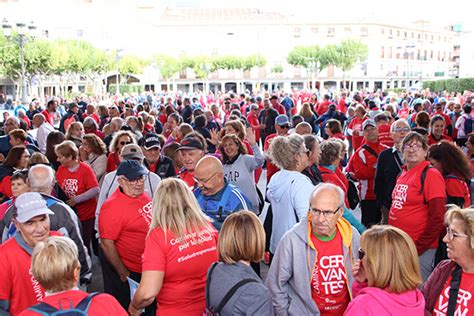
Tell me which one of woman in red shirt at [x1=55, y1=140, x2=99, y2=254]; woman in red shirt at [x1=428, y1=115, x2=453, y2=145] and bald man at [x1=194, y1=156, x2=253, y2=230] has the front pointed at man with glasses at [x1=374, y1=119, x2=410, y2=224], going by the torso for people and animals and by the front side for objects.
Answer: woman in red shirt at [x1=428, y1=115, x2=453, y2=145]

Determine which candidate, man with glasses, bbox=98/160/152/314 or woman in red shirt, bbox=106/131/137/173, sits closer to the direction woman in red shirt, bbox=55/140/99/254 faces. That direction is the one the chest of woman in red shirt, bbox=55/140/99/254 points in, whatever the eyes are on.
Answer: the man with glasses

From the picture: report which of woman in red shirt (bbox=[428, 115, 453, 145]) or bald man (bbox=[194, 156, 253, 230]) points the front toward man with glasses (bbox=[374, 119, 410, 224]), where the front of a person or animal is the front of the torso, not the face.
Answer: the woman in red shirt

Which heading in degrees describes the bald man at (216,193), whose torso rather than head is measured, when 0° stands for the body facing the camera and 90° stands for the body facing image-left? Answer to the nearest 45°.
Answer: approximately 45°

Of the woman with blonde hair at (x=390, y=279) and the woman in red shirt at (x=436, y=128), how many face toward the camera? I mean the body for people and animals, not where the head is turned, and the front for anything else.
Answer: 1

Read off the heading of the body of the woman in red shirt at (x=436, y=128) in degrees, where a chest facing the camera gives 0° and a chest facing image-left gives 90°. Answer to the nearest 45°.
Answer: approximately 0°

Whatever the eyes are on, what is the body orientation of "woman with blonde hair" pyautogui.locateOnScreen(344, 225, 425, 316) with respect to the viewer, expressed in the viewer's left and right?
facing away from the viewer and to the left of the viewer

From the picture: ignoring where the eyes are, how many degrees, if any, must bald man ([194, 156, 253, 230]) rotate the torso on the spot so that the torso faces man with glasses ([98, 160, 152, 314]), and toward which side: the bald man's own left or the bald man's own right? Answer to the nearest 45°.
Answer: approximately 45° to the bald man's own right

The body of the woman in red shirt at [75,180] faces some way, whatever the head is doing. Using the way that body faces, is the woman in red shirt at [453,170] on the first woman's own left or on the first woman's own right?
on the first woman's own left

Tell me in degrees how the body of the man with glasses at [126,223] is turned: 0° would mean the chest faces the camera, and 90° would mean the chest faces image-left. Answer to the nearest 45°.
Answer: approximately 315°
